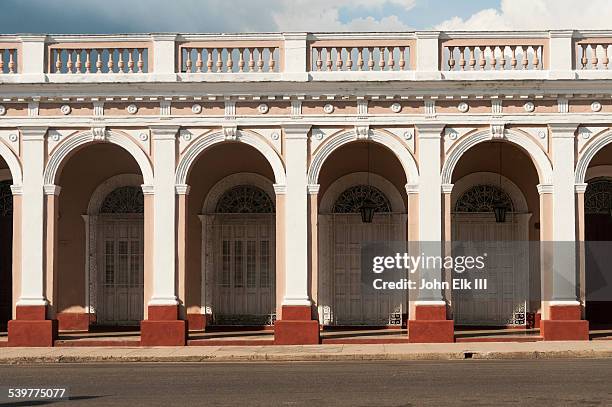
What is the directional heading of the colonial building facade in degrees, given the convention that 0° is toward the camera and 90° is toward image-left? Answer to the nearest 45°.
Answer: approximately 0°
